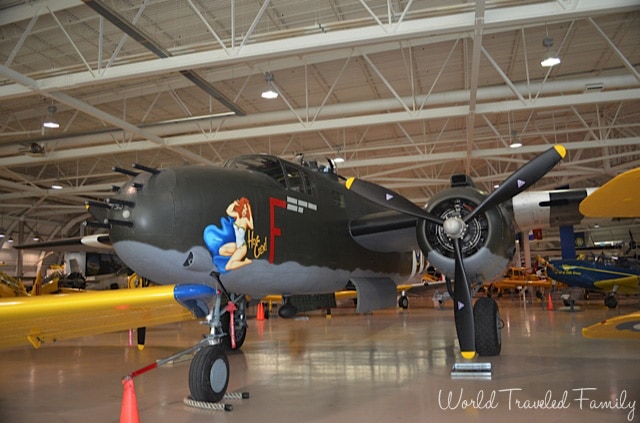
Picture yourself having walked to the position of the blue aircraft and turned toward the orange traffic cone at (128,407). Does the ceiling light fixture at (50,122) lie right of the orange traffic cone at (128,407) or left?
right

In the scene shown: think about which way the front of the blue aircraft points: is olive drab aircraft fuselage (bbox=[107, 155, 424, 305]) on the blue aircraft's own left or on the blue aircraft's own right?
on the blue aircraft's own left

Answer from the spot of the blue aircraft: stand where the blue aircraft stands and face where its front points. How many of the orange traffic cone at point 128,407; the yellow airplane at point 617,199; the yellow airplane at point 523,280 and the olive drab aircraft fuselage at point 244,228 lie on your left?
3

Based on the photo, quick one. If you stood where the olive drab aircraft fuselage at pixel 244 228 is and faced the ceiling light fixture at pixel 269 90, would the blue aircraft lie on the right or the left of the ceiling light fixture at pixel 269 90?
right

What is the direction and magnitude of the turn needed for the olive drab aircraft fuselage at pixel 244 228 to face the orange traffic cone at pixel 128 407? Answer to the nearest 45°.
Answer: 0° — it already faces it

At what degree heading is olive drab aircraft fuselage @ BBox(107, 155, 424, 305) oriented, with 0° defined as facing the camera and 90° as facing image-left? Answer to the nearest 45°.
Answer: approximately 45°

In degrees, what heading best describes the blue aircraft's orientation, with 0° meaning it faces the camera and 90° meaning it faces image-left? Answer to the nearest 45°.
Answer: approximately 90°

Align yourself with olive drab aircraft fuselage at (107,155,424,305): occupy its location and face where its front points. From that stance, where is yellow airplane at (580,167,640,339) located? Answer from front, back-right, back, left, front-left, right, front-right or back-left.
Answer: left

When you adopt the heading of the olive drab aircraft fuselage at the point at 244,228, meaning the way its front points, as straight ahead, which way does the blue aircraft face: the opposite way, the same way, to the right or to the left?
to the right
